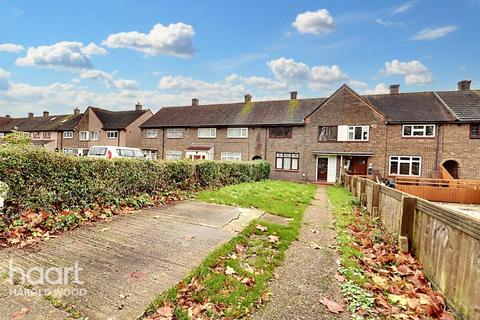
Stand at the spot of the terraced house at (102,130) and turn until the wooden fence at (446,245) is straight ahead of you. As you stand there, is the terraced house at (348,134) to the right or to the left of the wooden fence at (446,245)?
left

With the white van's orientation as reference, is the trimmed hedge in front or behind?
behind

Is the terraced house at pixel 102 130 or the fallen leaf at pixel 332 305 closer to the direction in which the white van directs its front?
the terraced house
